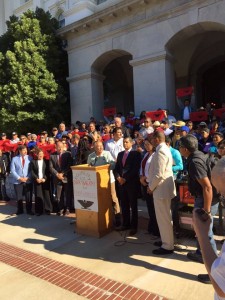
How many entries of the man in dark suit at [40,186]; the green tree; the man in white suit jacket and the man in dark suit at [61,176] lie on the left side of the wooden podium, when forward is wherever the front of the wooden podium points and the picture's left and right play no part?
1

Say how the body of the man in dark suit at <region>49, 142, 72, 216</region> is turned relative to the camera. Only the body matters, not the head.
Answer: toward the camera

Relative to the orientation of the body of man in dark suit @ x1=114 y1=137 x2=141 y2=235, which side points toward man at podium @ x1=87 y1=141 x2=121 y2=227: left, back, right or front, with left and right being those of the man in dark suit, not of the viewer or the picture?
right

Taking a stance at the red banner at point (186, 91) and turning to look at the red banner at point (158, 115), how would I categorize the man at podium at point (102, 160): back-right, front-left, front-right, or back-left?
front-left

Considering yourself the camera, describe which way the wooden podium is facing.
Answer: facing the viewer and to the left of the viewer

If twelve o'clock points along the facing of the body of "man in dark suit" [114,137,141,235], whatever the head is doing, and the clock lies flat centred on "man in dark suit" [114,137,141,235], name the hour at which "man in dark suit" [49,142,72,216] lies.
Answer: "man in dark suit" [49,142,72,216] is roughly at 3 o'clock from "man in dark suit" [114,137,141,235].

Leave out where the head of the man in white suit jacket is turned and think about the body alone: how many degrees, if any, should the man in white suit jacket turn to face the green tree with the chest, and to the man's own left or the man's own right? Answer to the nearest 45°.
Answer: approximately 45° to the man's own right

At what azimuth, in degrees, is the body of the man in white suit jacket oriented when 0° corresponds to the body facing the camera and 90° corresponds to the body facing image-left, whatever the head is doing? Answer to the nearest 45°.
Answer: approximately 90°

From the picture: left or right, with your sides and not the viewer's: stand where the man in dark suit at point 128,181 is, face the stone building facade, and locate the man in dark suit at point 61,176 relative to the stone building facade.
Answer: left

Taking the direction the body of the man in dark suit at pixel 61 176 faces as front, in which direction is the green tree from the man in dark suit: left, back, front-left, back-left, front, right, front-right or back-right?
back
